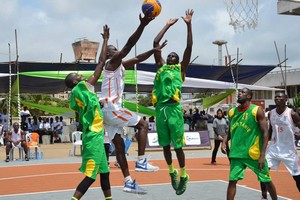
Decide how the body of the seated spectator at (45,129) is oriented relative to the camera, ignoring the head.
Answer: toward the camera

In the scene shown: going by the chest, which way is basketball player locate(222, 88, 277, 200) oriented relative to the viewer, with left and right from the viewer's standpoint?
facing the viewer and to the left of the viewer

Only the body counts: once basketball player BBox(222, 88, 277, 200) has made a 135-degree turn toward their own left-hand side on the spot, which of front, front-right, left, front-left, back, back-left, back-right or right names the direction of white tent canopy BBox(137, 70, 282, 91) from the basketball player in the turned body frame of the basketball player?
left

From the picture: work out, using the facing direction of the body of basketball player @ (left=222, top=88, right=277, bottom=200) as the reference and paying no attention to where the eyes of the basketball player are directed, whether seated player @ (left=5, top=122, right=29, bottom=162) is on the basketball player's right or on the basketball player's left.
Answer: on the basketball player's right

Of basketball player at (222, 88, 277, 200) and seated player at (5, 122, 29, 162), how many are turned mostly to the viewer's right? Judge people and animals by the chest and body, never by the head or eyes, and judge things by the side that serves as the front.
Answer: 0

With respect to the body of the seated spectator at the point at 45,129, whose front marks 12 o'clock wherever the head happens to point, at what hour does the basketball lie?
The basketball is roughly at 12 o'clock from the seated spectator.

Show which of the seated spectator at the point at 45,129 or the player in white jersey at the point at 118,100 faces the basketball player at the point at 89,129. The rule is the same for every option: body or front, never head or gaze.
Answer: the seated spectator

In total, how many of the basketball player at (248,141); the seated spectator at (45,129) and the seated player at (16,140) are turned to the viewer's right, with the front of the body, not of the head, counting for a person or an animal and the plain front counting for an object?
0

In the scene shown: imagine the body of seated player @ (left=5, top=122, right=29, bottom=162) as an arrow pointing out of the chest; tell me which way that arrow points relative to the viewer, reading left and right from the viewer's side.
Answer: facing the viewer

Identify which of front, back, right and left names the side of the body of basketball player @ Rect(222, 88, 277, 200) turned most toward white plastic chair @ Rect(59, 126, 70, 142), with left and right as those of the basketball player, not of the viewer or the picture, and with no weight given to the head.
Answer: right
